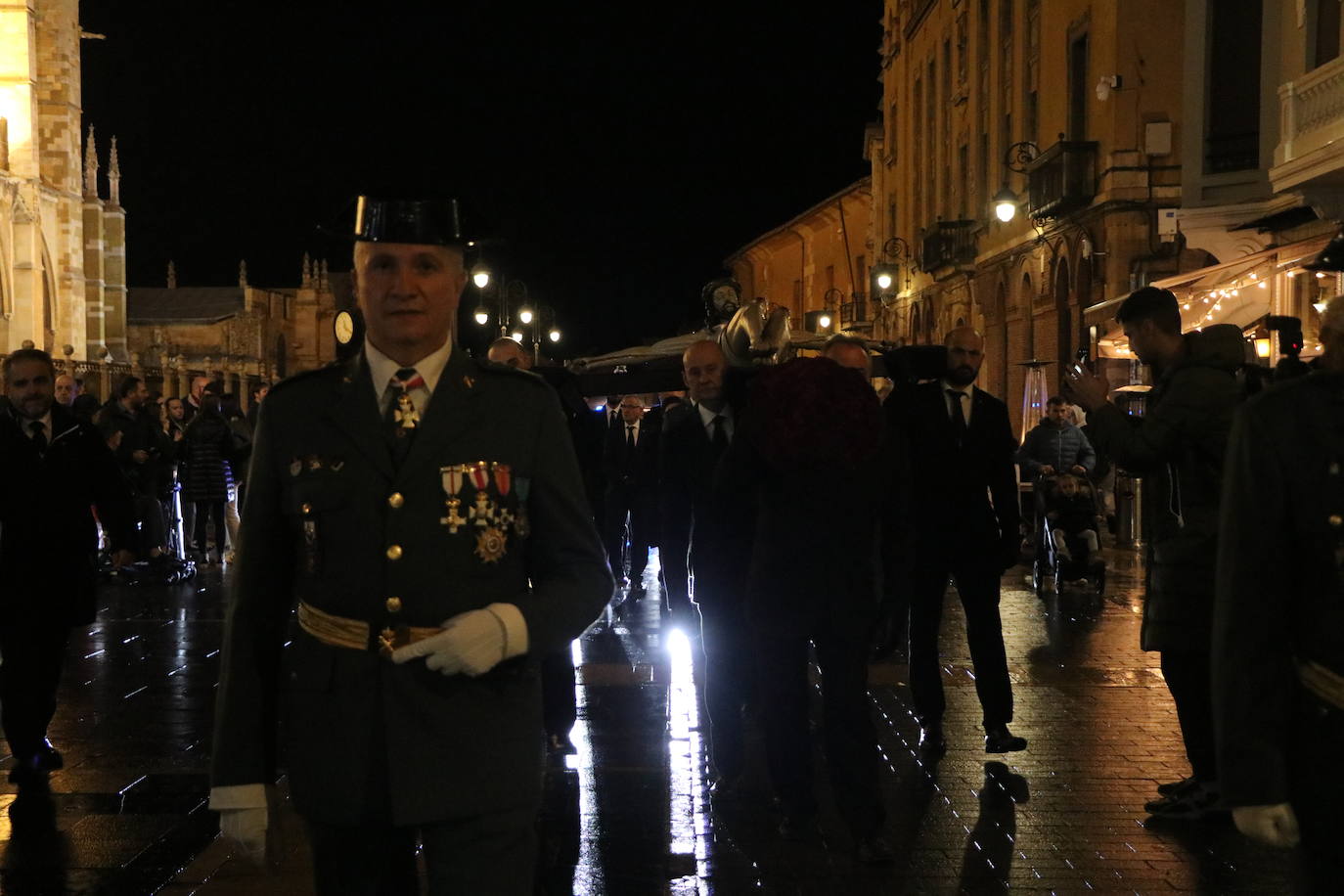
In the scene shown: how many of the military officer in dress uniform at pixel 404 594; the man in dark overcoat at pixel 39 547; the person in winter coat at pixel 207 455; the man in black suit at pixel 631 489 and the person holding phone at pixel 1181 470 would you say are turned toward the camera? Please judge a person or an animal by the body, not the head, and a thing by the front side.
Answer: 3

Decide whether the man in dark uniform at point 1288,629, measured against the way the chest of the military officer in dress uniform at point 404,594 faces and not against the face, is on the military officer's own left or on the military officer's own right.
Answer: on the military officer's own left

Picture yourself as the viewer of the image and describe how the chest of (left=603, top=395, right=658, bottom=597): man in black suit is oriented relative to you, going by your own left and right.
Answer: facing the viewer

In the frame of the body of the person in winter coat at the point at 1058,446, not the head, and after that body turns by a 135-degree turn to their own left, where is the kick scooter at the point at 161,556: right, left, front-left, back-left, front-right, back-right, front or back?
back-left

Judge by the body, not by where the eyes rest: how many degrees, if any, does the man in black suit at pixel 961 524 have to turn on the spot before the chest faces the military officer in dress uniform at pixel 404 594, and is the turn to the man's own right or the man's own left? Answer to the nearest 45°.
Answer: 0° — they already face them

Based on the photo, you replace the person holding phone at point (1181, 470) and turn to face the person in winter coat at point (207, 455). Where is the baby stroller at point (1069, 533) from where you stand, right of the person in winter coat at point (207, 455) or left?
right
